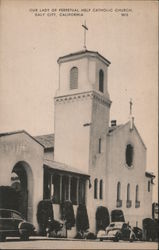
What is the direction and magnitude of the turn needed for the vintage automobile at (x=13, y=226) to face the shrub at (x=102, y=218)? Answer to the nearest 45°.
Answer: approximately 135° to its right

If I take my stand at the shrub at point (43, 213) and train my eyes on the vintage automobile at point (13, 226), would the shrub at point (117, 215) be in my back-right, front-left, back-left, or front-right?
back-left

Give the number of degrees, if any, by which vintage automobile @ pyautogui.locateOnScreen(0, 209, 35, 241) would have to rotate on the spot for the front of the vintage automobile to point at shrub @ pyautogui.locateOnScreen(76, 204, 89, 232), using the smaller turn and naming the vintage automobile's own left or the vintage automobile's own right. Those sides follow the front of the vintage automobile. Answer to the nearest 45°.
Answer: approximately 135° to the vintage automobile's own right

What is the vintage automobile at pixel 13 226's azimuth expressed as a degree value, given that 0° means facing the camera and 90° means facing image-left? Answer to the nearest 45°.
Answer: approximately 90°

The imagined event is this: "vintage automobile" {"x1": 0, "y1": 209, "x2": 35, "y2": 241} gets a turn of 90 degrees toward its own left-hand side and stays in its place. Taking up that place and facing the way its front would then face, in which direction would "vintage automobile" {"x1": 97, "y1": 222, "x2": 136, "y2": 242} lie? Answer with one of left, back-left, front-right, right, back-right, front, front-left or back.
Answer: back-left

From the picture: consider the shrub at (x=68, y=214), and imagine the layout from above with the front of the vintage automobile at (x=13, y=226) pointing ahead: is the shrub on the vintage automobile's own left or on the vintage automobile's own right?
on the vintage automobile's own right
